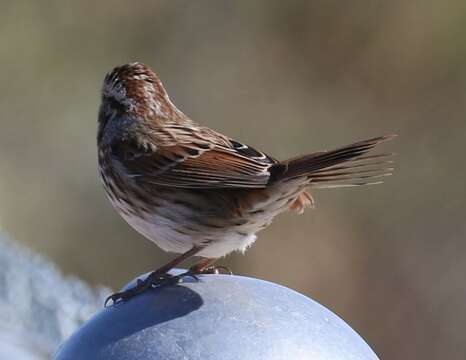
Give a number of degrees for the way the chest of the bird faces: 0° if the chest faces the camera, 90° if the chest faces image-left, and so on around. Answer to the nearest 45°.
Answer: approximately 90°
